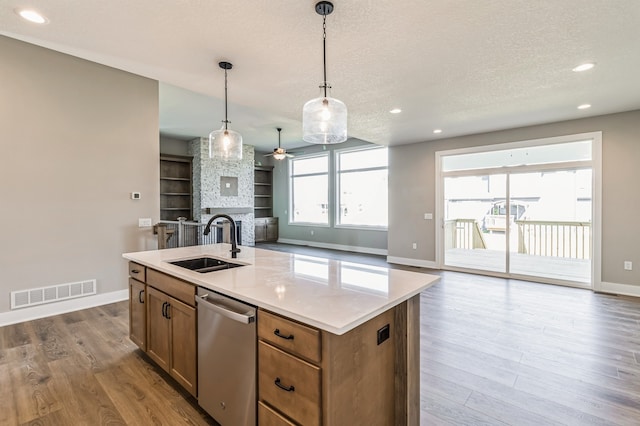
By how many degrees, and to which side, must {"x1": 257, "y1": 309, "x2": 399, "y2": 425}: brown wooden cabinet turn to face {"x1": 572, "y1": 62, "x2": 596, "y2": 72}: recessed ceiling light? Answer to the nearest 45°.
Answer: approximately 180°

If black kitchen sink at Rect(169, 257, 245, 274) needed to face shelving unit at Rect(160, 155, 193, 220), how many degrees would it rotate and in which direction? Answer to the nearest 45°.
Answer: approximately 135° to its right

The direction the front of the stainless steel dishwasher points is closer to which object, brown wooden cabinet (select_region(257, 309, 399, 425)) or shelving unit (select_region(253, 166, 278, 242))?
the brown wooden cabinet

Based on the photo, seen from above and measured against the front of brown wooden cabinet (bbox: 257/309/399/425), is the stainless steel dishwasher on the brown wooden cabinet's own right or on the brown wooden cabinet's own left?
on the brown wooden cabinet's own right

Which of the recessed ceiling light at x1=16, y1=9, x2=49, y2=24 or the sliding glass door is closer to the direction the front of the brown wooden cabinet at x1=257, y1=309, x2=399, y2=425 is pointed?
the recessed ceiling light

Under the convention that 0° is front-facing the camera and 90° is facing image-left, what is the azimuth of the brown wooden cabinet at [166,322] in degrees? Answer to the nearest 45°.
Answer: approximately 45°

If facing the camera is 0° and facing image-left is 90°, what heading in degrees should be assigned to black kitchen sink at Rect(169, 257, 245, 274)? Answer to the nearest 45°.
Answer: approximately 45°

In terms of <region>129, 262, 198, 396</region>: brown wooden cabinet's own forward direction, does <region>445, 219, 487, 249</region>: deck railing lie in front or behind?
behind

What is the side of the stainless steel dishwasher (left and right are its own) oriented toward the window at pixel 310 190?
back
